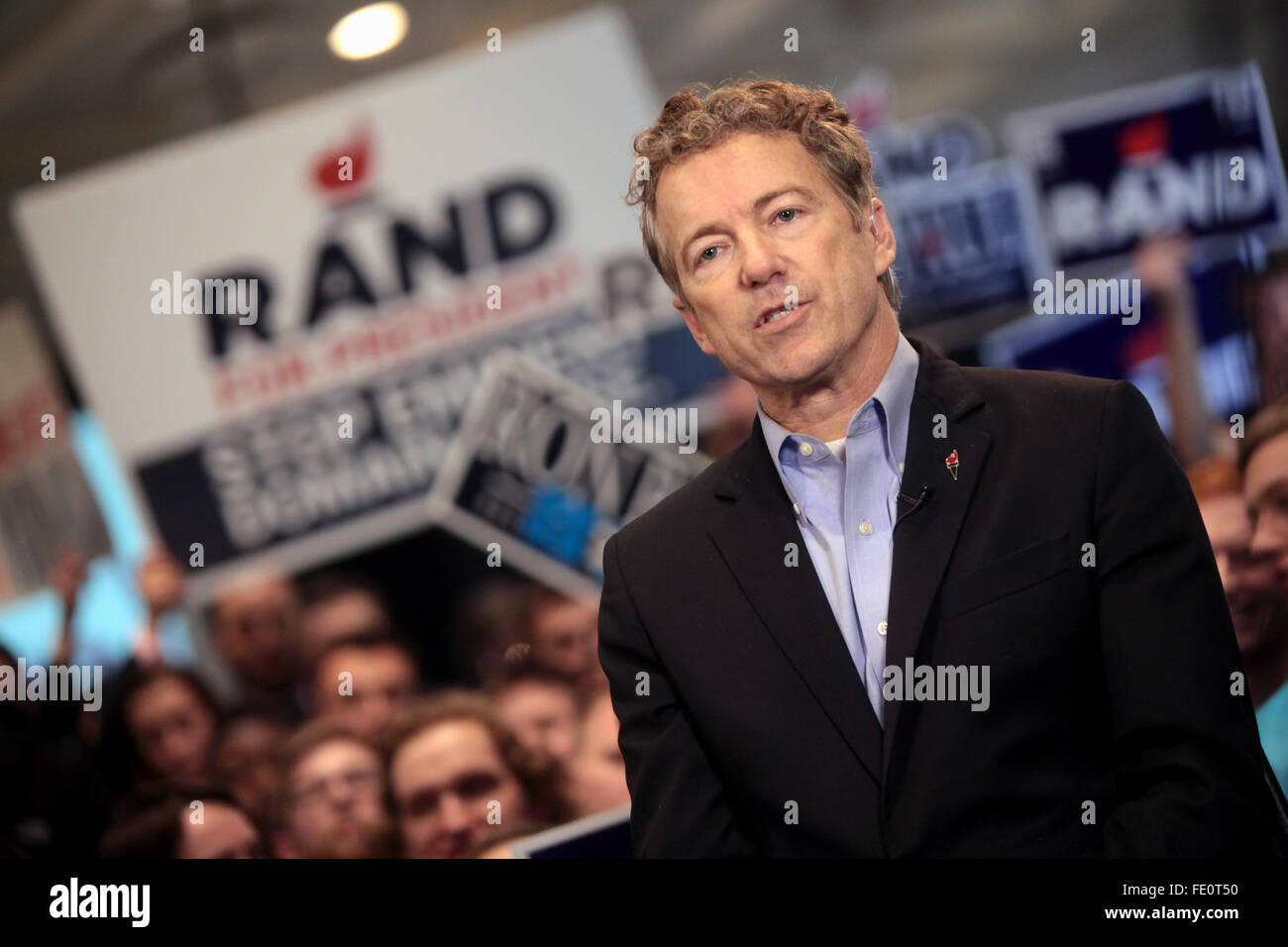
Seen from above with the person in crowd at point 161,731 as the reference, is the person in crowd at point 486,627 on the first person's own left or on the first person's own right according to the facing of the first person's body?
on the first person's own left

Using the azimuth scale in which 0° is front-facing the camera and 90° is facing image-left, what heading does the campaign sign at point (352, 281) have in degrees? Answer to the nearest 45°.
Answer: approximately 0°

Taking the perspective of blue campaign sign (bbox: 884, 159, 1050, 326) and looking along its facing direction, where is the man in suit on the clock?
The man in suit is roughly at 12 o'clock from the blue campaign sign.
